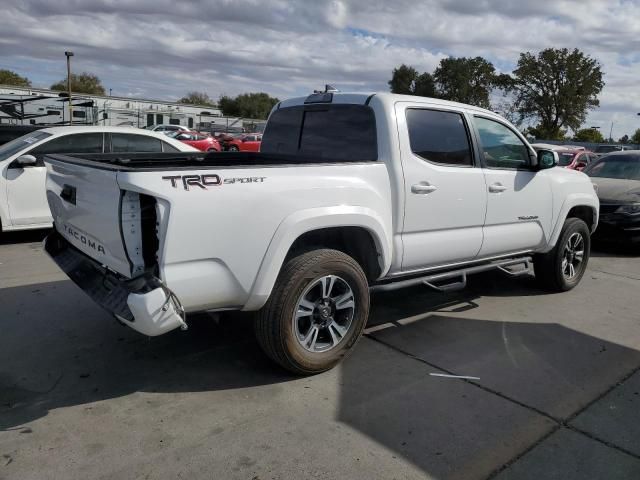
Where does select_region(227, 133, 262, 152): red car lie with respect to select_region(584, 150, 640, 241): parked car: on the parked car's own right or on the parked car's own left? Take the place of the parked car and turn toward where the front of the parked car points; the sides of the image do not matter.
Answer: on the parked car's own right

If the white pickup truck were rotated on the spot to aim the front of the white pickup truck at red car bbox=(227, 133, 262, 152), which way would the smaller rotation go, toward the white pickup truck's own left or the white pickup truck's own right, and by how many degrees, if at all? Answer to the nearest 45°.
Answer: approximately 45° to the white pickup truck's own left

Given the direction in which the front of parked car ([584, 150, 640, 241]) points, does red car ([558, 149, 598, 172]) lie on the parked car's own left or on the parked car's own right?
on the parked car's own right

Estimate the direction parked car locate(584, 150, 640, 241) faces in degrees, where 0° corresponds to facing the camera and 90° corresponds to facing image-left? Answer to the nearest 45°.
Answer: approximately 45°

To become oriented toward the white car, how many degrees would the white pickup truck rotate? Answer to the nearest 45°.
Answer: approximately 90° to its left

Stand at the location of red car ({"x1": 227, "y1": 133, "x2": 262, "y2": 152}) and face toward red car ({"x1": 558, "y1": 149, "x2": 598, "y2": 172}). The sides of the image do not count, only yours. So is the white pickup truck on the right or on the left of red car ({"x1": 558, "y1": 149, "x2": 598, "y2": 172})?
right

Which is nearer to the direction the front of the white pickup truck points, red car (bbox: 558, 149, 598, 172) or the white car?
the red car

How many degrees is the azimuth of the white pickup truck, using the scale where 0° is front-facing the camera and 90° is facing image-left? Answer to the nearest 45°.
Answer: approximately 225°

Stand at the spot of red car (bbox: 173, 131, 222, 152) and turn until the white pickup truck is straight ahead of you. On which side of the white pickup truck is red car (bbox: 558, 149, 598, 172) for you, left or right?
left
